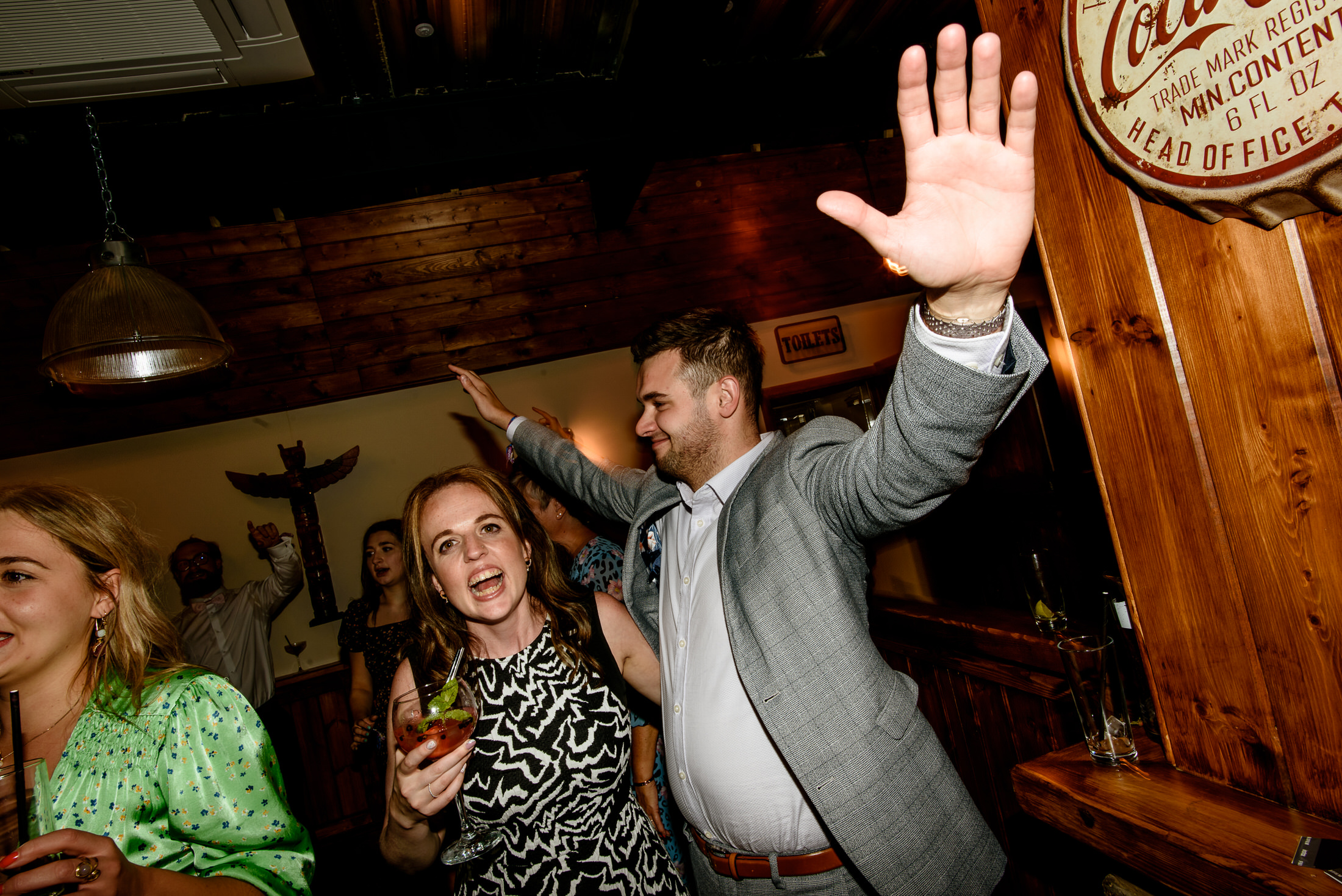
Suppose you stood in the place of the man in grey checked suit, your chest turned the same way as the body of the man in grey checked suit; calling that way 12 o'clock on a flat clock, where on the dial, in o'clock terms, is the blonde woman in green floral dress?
The blonde woman in green floral dress is roughly at 1 o'clock from the man in grey checked suit.

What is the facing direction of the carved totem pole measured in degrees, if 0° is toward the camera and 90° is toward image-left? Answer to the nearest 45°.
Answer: approximately 0°

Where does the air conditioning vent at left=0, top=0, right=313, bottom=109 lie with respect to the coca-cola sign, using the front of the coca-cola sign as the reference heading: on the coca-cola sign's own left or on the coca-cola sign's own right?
on the coca-cola sign's own right

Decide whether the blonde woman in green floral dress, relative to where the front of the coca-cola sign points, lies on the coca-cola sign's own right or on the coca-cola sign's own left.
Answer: on the coca-cola sign's own right

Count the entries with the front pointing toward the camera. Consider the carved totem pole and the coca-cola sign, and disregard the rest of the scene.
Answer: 2
